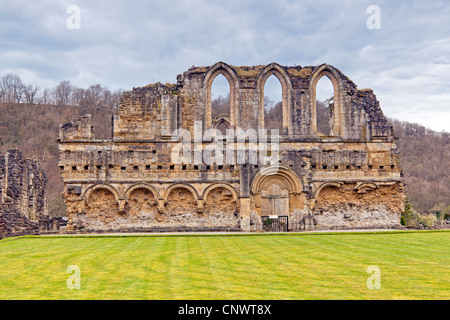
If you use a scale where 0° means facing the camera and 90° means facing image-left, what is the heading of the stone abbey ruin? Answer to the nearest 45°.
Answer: approximately 0°

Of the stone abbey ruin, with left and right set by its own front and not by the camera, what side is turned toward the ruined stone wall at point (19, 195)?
right
